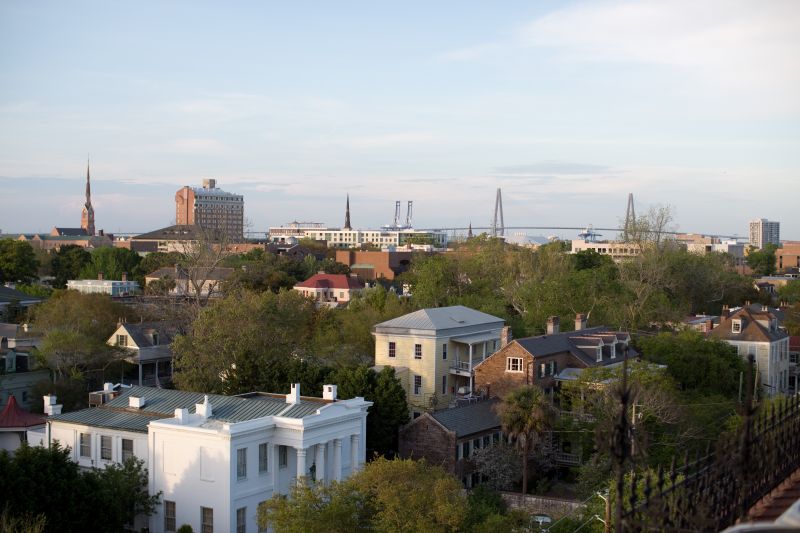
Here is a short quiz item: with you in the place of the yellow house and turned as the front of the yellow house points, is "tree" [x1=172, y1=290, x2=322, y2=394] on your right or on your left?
on your right

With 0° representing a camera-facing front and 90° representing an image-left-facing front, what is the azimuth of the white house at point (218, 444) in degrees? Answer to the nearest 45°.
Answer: approximately 315°

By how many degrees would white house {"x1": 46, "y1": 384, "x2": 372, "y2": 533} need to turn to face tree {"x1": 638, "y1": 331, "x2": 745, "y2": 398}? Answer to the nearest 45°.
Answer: approximately 90° to its left

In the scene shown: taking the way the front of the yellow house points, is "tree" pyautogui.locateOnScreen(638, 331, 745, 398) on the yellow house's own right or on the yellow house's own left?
on the yellow house's own left

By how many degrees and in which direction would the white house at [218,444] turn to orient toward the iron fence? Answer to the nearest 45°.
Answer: approximately 45° to its right

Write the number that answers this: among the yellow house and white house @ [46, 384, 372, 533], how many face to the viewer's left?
0

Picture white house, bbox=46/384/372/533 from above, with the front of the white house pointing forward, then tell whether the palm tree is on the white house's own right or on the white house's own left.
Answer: on the white house's own left

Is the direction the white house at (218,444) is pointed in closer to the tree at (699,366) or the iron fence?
the iron fence
